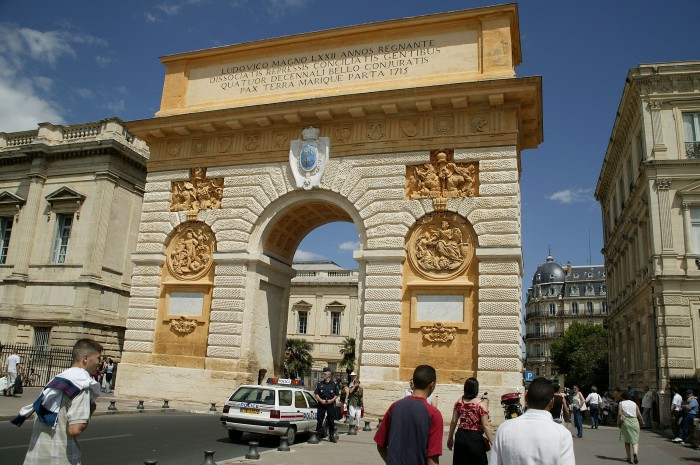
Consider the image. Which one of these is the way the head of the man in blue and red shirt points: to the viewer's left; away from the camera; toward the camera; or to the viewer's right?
away from the camera

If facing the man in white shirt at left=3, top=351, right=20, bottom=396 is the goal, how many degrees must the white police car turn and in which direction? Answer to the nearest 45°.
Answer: approximately 90° to its left

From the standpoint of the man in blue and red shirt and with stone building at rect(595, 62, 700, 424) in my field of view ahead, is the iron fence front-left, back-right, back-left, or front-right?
front-left

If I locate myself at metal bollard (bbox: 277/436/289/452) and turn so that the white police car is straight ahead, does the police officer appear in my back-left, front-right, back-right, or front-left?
front-right

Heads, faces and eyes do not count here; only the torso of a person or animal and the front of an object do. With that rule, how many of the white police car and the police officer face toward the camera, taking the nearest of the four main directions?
1

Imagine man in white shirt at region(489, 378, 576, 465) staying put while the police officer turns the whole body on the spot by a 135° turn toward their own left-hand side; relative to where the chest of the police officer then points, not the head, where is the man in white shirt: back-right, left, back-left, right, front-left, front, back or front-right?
back-right

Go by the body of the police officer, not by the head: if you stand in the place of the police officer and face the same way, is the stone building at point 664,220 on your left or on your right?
on your left

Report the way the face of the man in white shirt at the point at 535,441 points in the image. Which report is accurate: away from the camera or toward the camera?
away from the camera

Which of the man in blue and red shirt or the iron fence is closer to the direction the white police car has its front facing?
the iron fence

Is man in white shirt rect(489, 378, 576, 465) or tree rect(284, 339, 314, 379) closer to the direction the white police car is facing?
the tree

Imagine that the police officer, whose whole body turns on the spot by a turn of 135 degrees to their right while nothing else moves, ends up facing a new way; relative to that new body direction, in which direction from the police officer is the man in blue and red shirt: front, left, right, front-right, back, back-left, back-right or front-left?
back-left

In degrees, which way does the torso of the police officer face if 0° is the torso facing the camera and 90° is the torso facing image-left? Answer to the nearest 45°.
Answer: approximately 0°

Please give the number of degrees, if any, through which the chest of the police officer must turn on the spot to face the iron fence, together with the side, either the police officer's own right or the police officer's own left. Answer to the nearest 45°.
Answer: approximately 135° to the police officer's own right
